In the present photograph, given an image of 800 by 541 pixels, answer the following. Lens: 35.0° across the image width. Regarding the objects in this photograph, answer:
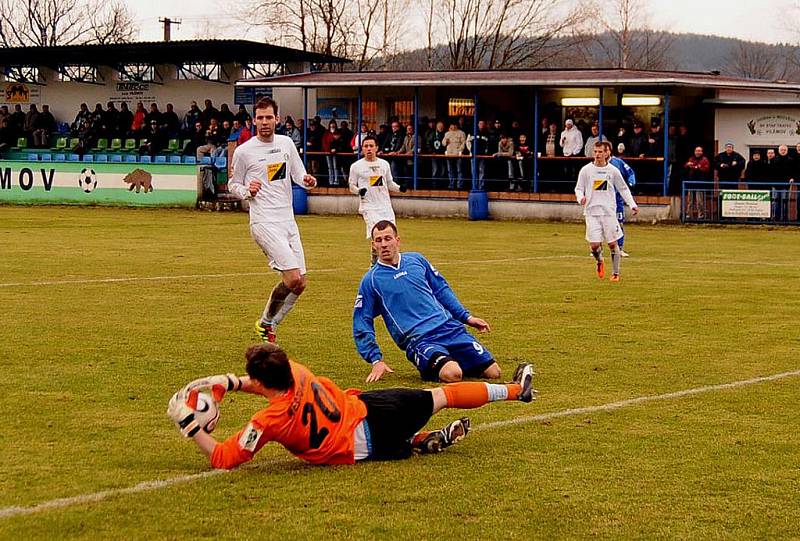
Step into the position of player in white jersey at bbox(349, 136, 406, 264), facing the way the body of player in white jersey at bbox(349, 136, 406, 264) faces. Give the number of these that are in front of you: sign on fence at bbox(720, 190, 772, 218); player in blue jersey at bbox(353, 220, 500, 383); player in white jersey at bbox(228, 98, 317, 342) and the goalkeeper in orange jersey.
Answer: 3

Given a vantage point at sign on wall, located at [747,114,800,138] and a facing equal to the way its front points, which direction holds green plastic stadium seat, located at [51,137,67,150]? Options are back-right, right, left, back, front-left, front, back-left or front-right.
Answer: right

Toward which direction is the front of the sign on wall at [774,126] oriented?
toward the camera

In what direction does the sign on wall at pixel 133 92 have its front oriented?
toward the camera

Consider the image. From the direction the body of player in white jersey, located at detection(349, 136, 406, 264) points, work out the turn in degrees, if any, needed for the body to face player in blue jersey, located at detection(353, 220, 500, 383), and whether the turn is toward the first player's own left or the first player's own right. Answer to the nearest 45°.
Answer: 0° — they already face them

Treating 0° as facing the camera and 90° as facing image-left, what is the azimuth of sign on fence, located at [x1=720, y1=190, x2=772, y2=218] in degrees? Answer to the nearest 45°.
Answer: approximately 0°

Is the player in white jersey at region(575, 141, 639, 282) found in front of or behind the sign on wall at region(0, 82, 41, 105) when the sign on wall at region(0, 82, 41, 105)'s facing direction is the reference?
in front

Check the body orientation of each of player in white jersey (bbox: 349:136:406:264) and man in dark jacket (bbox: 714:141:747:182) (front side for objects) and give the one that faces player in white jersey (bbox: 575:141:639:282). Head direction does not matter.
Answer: the man in dark jacket

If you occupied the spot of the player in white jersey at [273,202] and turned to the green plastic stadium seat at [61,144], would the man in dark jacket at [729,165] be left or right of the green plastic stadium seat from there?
right

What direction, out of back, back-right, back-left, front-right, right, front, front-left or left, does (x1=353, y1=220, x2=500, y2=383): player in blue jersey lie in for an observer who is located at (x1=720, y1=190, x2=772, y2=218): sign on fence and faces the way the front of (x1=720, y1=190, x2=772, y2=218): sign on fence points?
front

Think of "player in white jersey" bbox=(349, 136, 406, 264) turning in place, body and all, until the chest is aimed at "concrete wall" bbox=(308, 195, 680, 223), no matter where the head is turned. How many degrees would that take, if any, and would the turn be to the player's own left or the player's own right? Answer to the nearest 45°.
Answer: approximately 180°

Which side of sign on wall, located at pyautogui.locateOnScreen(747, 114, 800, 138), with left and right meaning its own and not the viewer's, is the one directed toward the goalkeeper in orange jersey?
front

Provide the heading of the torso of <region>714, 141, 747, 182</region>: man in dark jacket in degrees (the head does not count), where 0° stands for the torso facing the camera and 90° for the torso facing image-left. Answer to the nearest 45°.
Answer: approximately 0°
